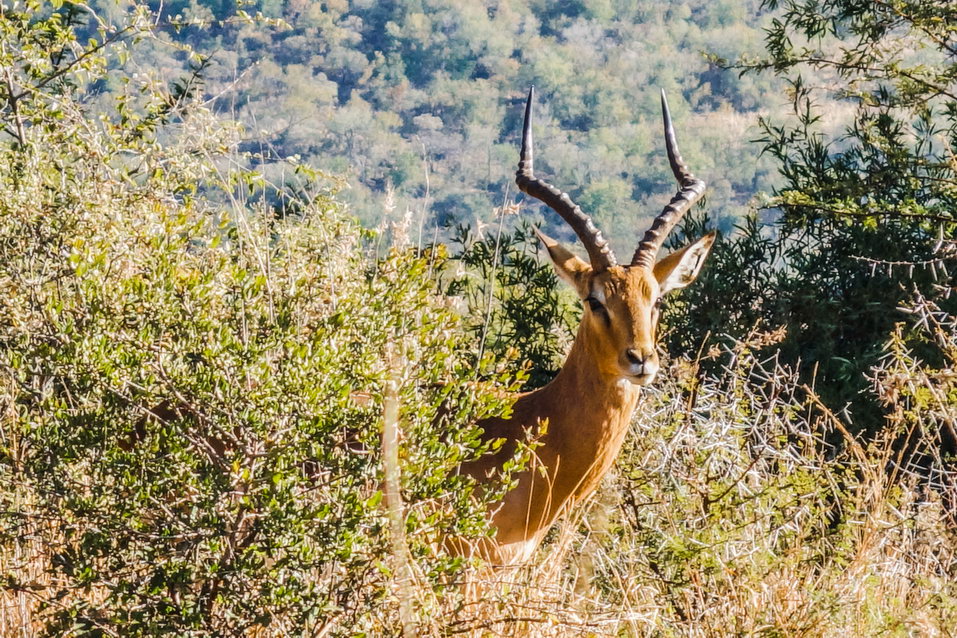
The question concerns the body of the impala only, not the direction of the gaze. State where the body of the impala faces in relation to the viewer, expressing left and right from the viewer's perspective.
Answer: facing the viewer and to the right of the viewer

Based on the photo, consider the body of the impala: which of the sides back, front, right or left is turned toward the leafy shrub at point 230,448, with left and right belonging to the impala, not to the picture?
right
